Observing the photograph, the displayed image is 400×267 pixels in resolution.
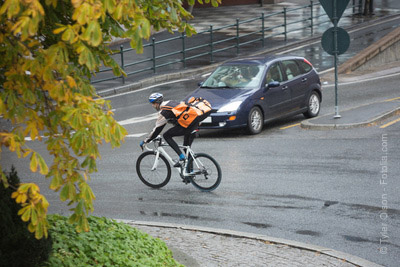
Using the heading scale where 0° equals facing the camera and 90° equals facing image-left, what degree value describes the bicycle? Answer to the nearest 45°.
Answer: approximately 90°

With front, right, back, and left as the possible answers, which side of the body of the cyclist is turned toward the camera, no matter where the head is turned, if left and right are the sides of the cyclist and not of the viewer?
left

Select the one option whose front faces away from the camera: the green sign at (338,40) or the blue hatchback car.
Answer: the green sign

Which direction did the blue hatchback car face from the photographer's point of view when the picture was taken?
facing the viewer and to the left of the viewer

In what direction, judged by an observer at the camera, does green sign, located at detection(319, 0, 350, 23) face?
facing away from the viewer

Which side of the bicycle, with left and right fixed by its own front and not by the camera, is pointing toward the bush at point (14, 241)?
left

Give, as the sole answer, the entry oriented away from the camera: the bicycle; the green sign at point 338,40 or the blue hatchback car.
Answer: the green sign

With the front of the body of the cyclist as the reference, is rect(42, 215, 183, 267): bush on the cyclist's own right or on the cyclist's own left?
on the cyclist's own left

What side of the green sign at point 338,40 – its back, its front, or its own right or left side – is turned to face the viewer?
back

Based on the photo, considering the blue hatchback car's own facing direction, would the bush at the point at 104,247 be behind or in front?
in front

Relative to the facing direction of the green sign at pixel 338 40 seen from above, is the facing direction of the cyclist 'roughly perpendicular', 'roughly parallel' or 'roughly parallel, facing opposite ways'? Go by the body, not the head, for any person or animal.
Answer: roughly perpendicular

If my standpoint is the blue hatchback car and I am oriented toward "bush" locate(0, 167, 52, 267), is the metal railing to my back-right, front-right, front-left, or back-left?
back-right

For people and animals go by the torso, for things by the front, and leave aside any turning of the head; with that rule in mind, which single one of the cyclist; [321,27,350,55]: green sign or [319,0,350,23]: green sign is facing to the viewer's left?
the cyclist

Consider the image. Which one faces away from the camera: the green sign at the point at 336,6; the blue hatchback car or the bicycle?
the green sign
